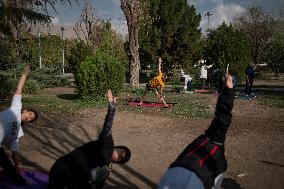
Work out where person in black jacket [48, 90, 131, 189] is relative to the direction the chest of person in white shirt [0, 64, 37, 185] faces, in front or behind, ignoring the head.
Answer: in front
